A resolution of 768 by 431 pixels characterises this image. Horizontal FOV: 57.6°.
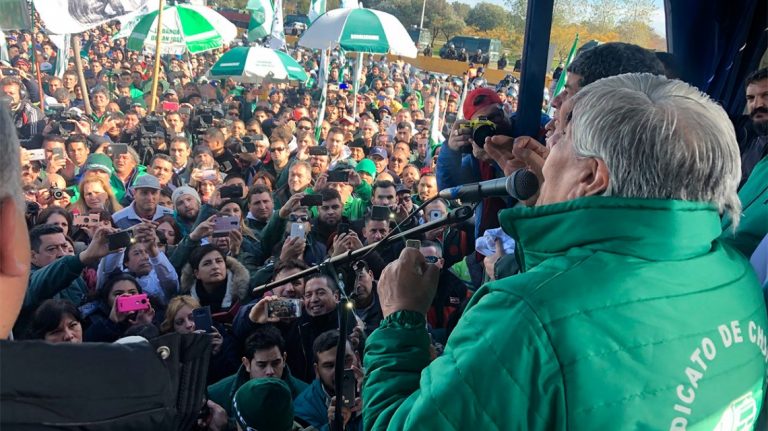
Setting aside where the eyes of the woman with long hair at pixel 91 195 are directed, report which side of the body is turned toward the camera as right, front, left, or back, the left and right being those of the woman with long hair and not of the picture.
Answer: front

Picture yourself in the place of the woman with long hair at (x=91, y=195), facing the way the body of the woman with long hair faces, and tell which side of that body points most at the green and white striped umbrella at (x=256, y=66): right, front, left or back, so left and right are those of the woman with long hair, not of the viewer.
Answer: back

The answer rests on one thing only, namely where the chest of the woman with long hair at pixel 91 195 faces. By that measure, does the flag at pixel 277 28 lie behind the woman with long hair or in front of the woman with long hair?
behind

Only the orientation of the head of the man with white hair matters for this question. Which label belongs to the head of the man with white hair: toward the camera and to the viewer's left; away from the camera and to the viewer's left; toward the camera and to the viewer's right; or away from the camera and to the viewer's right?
away from the camera and to the viewer's left

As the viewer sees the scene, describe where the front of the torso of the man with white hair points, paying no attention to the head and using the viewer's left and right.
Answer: facing away from the viewer and to the left of the viewer

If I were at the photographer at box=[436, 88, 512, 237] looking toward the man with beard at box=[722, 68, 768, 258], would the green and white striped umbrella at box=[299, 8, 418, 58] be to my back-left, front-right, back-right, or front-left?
back-left

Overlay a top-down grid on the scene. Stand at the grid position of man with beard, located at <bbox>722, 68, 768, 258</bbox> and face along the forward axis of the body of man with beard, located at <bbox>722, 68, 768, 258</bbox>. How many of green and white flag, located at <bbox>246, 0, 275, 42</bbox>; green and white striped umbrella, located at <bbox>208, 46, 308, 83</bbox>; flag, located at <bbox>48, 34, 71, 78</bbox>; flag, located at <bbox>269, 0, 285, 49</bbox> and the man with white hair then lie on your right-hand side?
4

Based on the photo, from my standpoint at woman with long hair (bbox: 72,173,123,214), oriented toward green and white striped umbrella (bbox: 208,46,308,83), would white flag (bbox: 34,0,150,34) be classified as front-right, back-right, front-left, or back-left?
front-left

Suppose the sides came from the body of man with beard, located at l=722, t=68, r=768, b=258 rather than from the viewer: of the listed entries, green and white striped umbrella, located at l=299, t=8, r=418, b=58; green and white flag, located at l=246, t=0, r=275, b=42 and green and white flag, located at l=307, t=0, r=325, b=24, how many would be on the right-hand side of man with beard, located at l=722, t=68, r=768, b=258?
3

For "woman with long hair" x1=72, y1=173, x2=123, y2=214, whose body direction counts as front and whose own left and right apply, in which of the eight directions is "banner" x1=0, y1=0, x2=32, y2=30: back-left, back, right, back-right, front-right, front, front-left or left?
back

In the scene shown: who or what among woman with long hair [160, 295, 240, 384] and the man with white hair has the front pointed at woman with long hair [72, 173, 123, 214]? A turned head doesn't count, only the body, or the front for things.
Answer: the man with white hair

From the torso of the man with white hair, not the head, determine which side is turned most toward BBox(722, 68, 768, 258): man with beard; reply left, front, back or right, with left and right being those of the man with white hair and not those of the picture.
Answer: right

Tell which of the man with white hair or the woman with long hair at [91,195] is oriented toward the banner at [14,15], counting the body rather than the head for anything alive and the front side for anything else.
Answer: the man with white hair

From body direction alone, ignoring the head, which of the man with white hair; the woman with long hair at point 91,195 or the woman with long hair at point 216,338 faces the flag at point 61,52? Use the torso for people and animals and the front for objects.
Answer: the man with white hair

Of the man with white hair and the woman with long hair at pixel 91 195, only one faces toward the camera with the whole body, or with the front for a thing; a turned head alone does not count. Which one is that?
the woman with long hair

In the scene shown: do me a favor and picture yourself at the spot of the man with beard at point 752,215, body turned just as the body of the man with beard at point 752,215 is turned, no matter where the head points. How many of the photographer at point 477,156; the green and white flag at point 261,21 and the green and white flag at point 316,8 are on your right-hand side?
3

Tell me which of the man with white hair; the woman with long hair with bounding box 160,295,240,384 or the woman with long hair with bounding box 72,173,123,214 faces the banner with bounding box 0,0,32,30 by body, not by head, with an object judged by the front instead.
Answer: the man with white hair

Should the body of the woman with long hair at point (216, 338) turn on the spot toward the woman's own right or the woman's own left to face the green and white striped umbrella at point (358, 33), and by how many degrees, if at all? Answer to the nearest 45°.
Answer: approximately 135° to the woman's own left
